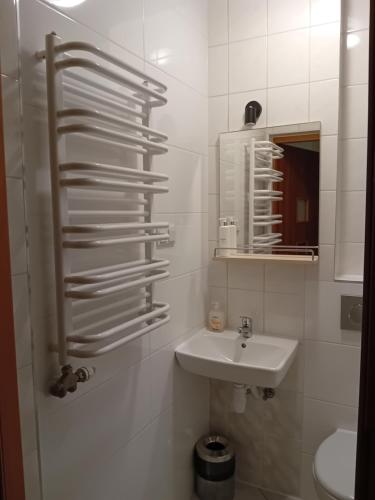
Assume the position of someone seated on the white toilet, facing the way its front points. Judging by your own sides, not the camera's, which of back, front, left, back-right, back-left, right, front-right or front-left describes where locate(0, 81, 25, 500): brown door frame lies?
front-right

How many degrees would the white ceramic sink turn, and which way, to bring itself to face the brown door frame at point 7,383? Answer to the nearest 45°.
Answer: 0° — it already faces it

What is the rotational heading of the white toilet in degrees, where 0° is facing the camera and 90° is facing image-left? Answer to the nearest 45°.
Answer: approximately 0°

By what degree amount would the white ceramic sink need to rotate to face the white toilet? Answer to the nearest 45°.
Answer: approximately 90° to its left

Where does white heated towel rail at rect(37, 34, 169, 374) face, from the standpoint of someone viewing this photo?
facing the viewer and to the right of the viewer

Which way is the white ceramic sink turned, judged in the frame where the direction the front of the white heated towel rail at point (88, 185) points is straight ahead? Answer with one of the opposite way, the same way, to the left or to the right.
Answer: to the right

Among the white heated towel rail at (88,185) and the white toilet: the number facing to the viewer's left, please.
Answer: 0

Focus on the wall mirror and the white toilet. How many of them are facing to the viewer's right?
0

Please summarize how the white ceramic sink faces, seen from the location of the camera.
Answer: facing the viewer and to the left of the viewer
